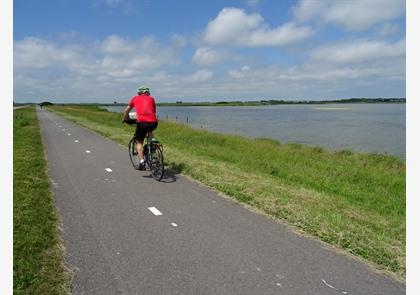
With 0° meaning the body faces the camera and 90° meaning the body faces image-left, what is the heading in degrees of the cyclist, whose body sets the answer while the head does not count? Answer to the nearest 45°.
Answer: approximately 180°
